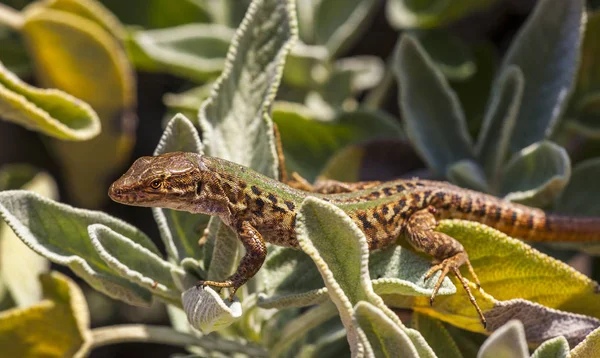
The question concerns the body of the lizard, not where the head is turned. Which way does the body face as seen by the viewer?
to the viewer's left
